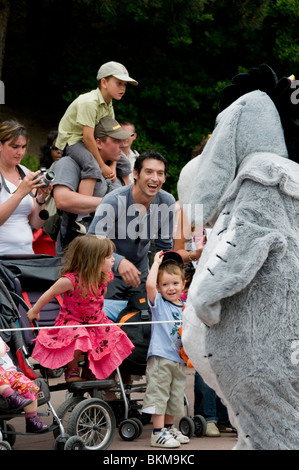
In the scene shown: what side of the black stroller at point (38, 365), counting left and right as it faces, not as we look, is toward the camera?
right

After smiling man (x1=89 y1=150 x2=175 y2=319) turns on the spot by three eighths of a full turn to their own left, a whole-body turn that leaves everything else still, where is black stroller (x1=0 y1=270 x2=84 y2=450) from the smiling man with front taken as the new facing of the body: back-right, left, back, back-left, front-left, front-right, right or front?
back-left

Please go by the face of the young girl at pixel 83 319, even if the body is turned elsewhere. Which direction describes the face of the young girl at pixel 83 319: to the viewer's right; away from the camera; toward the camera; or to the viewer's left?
to the viewer's right

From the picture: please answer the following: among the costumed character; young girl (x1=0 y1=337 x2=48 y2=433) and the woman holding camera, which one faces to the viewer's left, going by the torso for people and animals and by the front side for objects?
the costumed character

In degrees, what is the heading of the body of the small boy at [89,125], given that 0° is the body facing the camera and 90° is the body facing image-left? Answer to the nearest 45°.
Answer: approximately 270°

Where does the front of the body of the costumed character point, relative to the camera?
to the viewer's left

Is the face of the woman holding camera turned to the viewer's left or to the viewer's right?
to the viewer's right

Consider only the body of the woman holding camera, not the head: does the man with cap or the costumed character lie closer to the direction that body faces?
the costumed character
